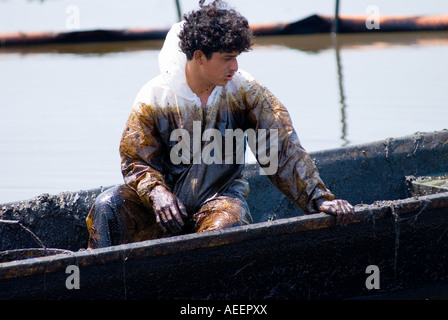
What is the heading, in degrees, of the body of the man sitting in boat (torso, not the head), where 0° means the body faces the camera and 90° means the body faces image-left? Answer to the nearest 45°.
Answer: approximately 0°

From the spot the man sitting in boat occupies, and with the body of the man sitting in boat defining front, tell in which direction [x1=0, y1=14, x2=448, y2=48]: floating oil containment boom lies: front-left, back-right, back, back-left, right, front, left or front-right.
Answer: back

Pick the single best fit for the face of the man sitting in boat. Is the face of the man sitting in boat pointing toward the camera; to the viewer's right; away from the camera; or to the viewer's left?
to the viewer's right
